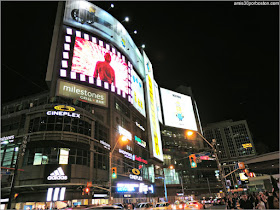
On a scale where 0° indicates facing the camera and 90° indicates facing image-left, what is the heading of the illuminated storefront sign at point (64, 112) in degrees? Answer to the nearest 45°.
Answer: approximately 0°

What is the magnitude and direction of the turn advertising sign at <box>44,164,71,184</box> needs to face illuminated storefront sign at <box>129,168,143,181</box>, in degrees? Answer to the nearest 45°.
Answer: approximately 135° to its left

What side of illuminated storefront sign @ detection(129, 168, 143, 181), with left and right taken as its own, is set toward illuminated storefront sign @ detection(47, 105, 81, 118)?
right

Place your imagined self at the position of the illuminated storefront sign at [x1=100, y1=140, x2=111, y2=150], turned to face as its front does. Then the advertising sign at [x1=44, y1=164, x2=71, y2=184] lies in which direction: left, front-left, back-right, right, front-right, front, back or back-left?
right

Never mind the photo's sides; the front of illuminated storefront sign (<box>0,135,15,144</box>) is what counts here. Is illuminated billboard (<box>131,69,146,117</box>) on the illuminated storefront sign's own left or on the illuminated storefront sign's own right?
on the illuminated storefront sign's own left

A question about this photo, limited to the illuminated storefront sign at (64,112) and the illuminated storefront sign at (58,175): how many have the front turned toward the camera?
2

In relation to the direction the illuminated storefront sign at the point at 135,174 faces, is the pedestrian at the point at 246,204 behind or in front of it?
in front

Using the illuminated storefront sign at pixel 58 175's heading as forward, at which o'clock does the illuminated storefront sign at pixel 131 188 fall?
the illuminated storefront sign at pixel 131 188 is roughly at 8 o'clock from the illuminated storefront sign at pixel 58 175.

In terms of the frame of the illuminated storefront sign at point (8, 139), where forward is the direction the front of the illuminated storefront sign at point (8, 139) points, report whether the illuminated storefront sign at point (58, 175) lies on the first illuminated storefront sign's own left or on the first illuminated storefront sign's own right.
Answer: on the first illuminated storefront sign's own left
